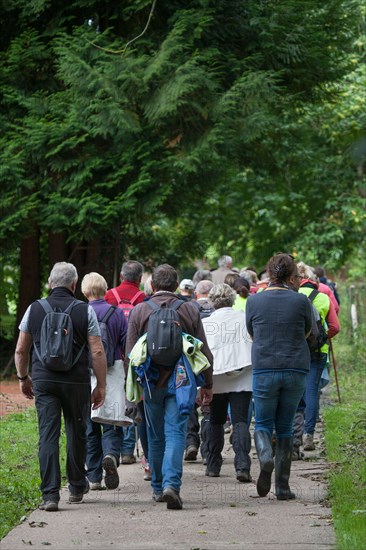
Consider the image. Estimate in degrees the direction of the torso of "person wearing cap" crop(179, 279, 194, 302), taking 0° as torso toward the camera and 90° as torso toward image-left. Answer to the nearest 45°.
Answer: approximately 180°

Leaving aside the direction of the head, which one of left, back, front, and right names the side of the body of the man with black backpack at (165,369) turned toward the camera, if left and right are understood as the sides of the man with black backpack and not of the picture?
back

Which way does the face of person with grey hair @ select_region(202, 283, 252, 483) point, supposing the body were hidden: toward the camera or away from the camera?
away from the camera

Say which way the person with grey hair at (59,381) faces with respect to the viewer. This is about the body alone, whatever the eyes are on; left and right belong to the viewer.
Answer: facing away from the viewer

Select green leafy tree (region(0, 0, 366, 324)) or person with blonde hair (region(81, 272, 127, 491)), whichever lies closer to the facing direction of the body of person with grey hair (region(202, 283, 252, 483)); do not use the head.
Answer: the green leafy tree

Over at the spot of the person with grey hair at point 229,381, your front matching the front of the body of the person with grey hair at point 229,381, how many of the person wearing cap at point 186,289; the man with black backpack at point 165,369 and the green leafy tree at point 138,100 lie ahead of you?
2

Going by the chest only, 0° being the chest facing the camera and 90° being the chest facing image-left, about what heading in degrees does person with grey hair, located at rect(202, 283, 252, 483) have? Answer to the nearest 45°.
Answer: approximately 180°

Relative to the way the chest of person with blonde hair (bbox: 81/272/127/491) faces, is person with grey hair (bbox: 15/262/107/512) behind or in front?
behind

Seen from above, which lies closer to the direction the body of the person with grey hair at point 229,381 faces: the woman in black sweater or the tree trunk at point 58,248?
the tree trunk

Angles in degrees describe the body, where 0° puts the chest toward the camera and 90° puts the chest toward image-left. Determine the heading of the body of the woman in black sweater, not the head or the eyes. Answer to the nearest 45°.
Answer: approximately 180°
